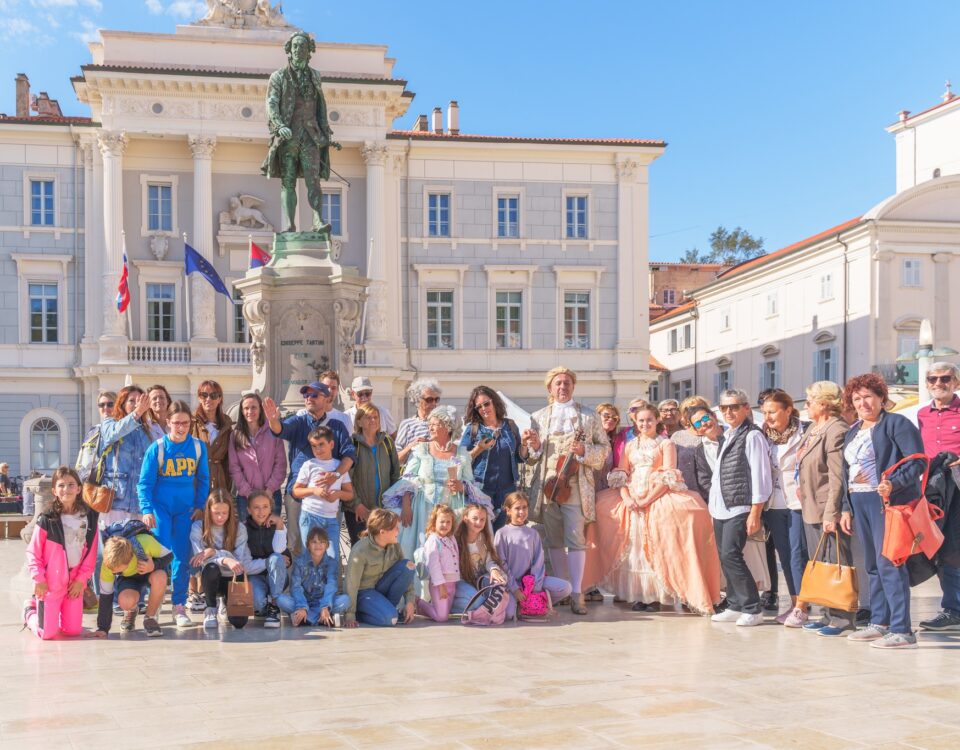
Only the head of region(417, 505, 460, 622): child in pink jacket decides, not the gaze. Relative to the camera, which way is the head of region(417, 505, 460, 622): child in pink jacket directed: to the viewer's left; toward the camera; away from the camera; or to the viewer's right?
toward the camera

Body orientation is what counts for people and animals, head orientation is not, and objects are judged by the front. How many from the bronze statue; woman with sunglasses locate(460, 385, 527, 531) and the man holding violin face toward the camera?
3

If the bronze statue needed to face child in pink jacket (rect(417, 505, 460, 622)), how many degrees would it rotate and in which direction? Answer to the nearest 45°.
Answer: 0° — it already faces them

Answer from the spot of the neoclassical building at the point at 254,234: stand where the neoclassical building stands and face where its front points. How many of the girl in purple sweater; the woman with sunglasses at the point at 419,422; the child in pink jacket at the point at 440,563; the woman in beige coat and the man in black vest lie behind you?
0

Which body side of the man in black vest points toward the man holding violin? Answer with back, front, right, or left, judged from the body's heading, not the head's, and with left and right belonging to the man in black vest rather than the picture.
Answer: right

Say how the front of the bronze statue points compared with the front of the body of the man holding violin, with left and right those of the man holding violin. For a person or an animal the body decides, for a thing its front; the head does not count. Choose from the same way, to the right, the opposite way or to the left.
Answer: the same way

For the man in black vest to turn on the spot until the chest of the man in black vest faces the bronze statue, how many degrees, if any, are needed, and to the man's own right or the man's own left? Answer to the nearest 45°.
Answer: approximately 90° to the man's own right

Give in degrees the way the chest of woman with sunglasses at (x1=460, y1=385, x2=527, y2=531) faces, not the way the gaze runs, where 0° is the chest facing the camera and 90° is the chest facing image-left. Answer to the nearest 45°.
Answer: approximately 0°

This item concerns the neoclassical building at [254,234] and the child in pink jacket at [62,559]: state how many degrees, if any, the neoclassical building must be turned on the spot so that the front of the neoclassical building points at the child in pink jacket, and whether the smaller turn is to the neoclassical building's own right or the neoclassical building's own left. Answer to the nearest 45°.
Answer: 0° — it already faces them

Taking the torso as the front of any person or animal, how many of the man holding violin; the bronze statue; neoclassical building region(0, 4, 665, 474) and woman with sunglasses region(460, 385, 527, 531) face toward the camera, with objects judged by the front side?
4

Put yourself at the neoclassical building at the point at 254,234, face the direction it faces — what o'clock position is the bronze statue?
The bronze statue is roughly at 12 o'clock from the neoclassical building.

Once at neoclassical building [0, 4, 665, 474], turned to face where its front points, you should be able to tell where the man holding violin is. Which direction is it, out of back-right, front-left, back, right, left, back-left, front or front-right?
front

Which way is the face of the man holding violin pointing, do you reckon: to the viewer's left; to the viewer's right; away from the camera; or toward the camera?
toward the camera

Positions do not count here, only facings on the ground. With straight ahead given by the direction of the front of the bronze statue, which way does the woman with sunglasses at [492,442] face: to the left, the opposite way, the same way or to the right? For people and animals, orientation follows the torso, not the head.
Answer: the same way

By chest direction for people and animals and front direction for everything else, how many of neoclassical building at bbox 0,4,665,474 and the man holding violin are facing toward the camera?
2

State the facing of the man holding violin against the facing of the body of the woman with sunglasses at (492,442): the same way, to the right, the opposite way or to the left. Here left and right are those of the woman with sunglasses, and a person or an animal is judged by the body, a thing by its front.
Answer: the same way

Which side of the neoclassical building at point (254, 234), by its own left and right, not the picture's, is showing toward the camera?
front
